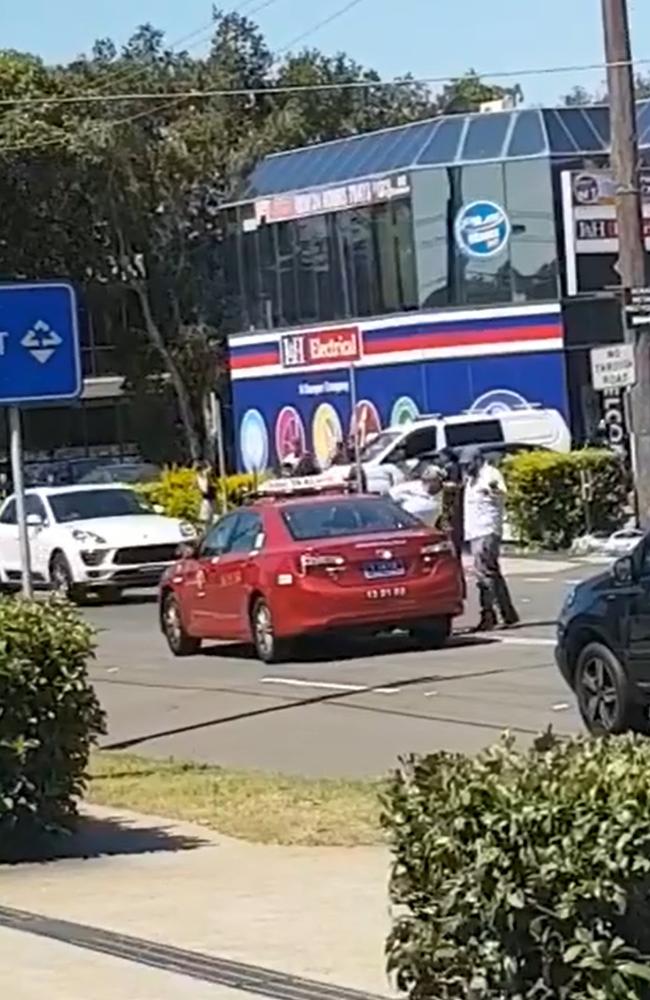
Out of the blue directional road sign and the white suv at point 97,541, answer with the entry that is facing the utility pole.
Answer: the white suv

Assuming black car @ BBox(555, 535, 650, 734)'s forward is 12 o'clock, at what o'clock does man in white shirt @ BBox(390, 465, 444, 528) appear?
The man in white shirt is roughly at 1 o'clock from the black car.

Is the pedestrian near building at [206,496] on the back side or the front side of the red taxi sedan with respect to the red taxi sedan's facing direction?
on the front side

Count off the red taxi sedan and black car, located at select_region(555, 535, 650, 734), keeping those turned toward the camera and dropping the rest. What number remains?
0

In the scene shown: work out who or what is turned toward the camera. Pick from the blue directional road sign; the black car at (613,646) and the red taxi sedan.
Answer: the blue directional road sign

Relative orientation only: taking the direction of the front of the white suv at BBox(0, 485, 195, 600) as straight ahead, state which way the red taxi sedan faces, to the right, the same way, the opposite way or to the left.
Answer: the opposite way

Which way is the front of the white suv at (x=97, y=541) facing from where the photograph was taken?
facing the viewer and to the right of the viewer

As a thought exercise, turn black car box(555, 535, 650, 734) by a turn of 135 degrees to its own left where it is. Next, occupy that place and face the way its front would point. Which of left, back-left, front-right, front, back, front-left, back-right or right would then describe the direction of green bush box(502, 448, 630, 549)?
back

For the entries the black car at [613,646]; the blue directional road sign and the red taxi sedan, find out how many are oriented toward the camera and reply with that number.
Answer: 1

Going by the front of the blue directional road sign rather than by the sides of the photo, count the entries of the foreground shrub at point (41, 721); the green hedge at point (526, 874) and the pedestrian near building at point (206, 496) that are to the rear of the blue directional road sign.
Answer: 1

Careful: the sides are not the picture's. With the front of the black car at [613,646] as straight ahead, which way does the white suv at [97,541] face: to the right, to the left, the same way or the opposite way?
the opposite way

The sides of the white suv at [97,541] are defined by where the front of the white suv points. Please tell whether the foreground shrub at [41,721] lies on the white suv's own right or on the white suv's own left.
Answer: on the white suv's own right

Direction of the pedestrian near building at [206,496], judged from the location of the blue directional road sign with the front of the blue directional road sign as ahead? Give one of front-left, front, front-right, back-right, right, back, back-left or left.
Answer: back

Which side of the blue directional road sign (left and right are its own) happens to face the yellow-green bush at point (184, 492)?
back

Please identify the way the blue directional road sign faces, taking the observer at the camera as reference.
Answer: facing the viewer

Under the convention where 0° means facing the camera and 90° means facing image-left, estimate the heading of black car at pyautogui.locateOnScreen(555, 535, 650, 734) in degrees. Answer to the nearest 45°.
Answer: approximately 135°
